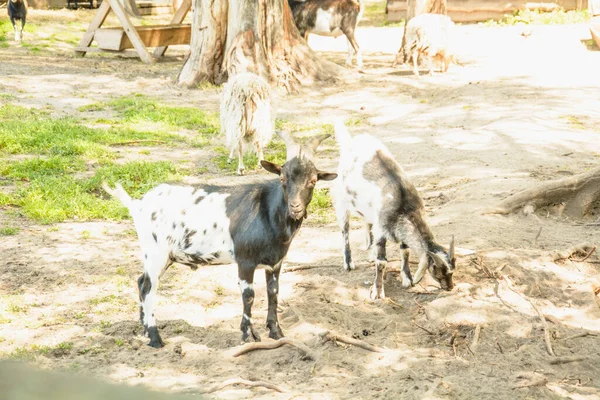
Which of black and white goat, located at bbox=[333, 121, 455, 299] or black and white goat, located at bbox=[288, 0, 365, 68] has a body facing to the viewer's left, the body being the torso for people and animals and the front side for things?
black and white goat, located at bbox=[288, 0, 365, 68]

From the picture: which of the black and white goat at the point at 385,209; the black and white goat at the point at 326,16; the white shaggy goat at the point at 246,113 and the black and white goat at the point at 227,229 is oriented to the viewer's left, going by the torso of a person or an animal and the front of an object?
the black and white goat at the point at 326,16

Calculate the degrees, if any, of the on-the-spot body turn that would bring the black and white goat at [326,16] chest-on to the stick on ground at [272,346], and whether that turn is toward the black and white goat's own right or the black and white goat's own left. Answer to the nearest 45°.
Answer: approximately 90° to the black and white goat's own left

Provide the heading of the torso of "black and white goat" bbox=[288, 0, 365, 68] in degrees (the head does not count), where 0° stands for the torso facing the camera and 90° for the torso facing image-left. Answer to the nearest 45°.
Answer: approximately 90°

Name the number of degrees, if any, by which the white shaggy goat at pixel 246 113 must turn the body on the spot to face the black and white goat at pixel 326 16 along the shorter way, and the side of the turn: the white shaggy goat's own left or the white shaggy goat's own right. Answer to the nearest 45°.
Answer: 0° — it already faces it

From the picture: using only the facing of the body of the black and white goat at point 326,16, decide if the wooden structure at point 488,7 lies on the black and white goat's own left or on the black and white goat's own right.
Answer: on the black and white goat's own right

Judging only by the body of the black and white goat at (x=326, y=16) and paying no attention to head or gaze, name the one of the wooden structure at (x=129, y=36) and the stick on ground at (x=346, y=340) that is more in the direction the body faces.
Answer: the wooden structure

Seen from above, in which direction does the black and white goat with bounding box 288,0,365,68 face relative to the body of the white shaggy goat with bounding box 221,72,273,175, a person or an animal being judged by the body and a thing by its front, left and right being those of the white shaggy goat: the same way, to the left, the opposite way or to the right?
to the left

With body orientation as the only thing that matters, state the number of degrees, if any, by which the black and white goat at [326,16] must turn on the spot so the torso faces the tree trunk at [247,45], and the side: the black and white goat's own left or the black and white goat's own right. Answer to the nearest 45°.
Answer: approximately 45° to the black and white goat's own left

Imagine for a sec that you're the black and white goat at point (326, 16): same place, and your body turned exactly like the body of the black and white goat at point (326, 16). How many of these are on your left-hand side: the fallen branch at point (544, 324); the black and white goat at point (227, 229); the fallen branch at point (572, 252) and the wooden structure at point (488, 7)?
3

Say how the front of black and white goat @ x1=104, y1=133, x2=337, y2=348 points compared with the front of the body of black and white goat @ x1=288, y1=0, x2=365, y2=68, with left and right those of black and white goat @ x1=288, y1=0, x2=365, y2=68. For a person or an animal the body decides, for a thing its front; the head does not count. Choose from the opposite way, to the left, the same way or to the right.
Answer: the opposite way

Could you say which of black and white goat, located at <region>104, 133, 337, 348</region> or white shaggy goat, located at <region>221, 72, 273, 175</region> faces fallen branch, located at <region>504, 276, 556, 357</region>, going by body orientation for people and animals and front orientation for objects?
the black and white goat

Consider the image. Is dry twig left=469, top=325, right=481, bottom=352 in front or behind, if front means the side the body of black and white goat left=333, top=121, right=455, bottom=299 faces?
in front

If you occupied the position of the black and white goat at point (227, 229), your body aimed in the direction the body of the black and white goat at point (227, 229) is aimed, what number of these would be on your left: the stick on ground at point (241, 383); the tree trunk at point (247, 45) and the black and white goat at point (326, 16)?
2

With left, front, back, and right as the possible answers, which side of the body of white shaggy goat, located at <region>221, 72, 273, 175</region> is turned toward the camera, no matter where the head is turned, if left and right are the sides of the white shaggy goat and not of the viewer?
back

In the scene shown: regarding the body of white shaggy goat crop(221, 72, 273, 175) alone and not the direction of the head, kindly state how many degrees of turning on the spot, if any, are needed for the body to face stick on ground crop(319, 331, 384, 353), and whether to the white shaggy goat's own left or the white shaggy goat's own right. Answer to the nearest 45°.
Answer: approximately 180°

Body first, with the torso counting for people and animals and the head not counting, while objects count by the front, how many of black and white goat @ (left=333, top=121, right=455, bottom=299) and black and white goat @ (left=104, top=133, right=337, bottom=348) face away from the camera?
0

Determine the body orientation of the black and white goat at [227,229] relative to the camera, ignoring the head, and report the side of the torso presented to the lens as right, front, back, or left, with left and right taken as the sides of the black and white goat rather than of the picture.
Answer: right
